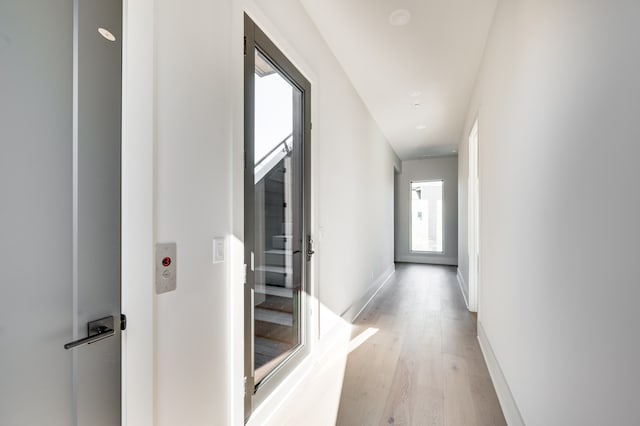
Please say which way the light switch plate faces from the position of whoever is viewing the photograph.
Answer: facing the viewer and to the right of the viewer

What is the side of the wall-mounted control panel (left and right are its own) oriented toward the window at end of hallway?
left

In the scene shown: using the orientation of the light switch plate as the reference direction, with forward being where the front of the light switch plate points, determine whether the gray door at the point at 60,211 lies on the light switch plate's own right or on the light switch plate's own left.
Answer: on the light switch plate's own right

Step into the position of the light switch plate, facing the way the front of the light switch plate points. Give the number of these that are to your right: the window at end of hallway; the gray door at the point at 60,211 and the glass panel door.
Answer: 1

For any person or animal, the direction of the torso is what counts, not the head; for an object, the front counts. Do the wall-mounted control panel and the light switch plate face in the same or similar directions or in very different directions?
same or similar directions

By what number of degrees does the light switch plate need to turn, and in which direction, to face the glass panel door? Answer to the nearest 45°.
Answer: approximately 90° to its left

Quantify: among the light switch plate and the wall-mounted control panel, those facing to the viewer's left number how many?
0
